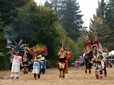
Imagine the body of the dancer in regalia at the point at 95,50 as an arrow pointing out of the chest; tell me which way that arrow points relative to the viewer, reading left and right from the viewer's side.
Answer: facing the viewer
